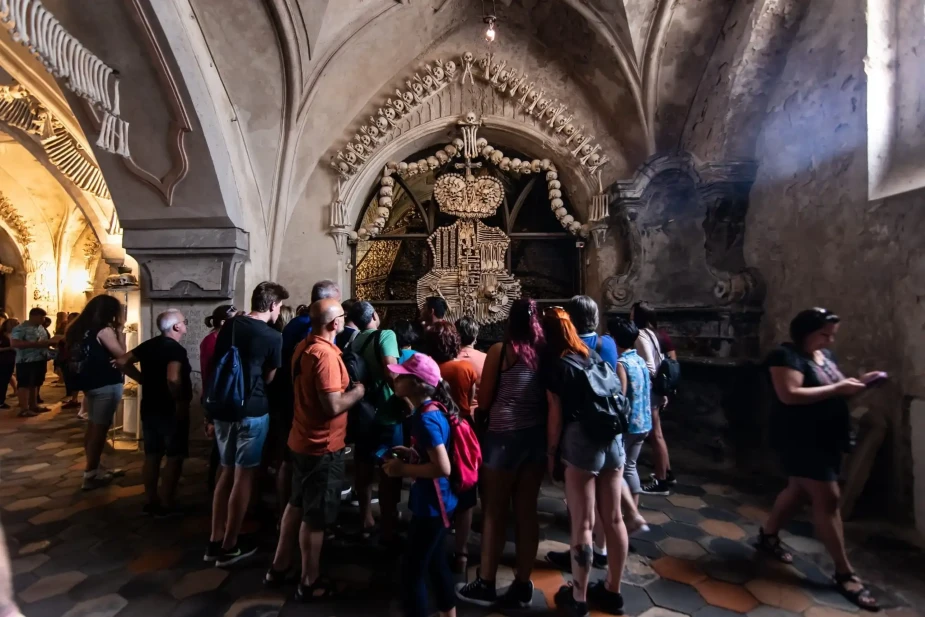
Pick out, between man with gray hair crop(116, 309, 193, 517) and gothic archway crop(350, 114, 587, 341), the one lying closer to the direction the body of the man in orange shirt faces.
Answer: the gothic archway

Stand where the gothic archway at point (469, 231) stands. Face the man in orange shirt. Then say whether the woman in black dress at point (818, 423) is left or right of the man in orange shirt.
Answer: left

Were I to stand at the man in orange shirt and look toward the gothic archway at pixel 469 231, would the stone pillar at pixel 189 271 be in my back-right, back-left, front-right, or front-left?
front-left

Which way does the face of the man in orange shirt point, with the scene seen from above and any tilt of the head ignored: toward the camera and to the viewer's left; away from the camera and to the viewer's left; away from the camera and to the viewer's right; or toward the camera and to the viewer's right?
away from the camera and to the viewer's right

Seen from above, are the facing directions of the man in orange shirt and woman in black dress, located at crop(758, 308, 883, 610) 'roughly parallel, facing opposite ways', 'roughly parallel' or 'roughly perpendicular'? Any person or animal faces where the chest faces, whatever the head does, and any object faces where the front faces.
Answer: roughly perpendicular

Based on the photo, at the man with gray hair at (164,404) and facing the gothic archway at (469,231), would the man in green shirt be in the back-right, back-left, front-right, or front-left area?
front-right

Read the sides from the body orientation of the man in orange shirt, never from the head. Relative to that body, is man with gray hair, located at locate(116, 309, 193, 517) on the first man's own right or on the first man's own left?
on the first man's own left

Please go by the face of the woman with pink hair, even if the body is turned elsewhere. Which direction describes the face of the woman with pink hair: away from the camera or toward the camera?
away from the camera
